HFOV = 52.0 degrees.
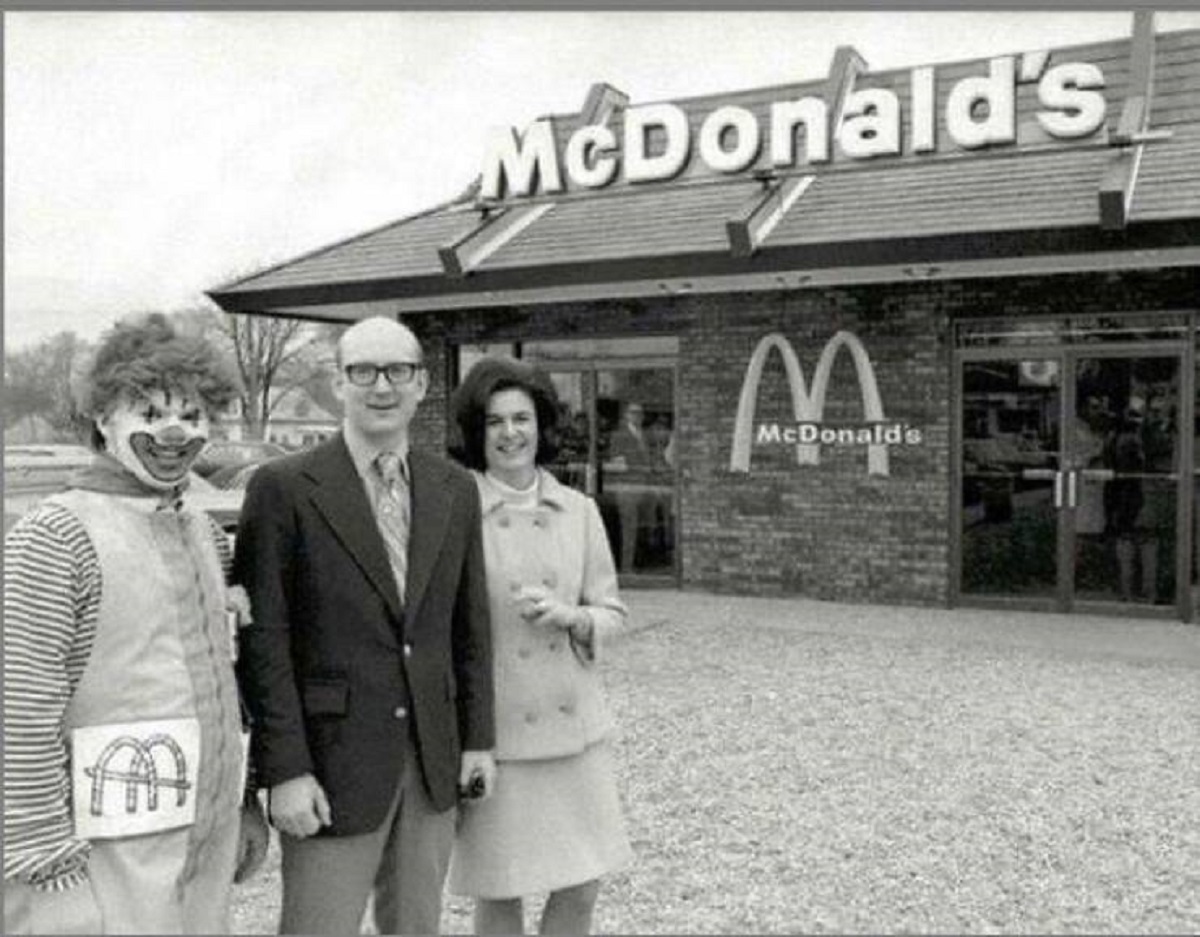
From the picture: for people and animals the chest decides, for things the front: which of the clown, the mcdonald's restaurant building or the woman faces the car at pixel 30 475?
the mcdonald's restaurant building

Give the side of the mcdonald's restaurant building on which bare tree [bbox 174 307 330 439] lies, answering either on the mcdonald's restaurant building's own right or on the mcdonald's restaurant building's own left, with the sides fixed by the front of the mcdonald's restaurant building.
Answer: on the mcdonald's restaurant building's own right

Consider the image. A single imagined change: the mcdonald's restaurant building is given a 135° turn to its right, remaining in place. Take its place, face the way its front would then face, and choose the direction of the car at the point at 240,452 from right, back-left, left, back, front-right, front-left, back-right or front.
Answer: front-left

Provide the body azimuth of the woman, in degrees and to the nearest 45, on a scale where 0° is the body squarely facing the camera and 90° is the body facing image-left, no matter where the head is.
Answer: approximately 0°

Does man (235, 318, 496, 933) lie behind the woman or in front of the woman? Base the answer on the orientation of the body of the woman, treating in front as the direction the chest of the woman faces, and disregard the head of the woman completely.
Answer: in front

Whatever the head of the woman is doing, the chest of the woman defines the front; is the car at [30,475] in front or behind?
behind

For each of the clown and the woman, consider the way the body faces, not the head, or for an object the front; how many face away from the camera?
0

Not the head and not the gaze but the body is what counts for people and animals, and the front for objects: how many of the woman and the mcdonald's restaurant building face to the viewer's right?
0

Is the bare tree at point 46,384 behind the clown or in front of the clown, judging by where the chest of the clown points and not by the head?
behind

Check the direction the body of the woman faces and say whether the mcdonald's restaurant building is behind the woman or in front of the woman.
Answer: behind
